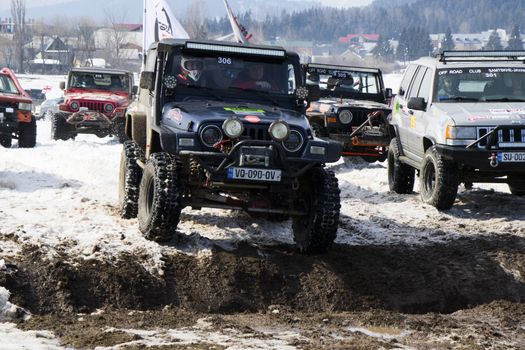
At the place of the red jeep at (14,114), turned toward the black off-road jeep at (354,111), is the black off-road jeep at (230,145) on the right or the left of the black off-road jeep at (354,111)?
right

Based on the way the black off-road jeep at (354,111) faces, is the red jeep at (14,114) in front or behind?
behind

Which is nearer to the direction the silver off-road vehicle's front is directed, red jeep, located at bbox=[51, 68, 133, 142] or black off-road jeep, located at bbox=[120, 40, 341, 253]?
the black off-road jeep

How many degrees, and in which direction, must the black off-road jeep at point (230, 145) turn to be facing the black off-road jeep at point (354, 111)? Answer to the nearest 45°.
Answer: approximately 180°

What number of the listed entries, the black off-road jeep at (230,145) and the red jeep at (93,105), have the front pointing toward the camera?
2

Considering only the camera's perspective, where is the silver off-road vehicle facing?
facing the viewer and to the right of the viewer

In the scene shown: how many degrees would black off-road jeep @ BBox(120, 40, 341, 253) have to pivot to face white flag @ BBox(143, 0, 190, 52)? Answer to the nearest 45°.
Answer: approximately 180°

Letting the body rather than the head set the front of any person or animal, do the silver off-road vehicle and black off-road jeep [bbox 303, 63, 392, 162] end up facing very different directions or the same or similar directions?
same or similar directions

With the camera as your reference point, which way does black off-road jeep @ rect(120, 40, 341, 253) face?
facing the viewer

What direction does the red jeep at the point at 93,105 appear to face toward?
toward the camera
